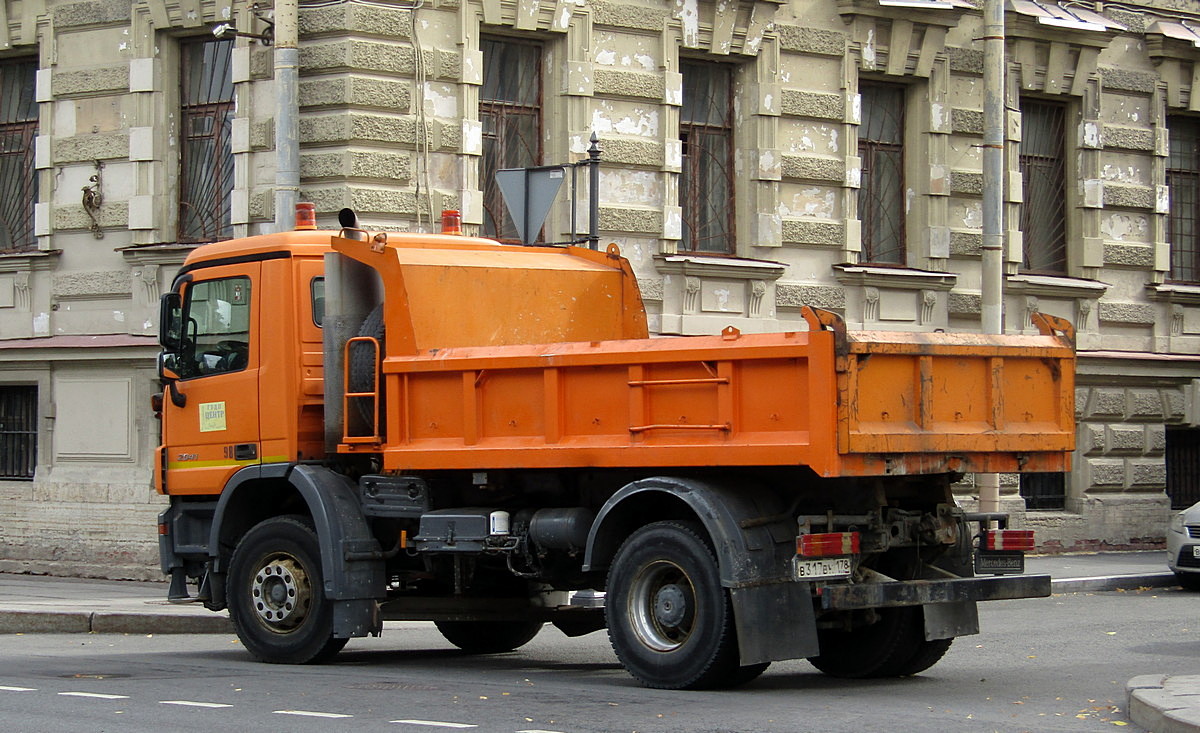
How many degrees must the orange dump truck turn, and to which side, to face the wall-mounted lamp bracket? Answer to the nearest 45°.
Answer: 0° — it already faces it

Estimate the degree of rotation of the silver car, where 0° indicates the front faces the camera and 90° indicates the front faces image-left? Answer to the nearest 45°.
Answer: approximately 45°

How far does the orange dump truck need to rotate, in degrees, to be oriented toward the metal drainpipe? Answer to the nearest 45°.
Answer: approximately 90° to its right

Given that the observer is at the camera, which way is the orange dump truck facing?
facing away from the viewer and to the left of the viewer

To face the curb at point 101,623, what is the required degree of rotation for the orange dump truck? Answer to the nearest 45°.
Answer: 0° — it already faces it

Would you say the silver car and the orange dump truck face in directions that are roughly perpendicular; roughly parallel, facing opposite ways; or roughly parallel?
roughly perpendicular

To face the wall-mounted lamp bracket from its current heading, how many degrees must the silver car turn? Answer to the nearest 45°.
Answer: approximately 45° to its right

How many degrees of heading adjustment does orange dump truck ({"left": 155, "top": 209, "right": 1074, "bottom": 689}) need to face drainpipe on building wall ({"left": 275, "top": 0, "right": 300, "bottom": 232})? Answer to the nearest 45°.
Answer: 0° — it already faces it
